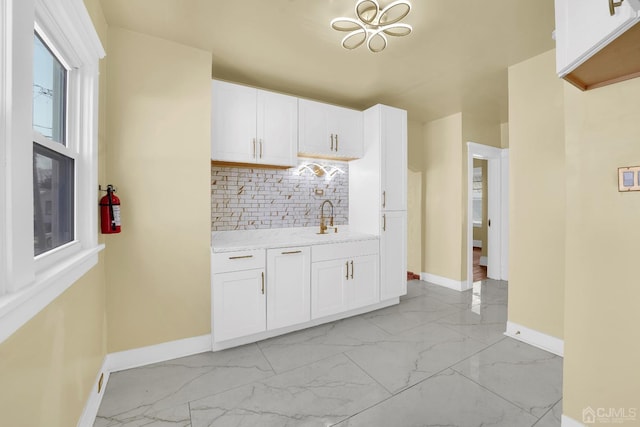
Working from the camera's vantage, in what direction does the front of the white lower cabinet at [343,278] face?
facing the viewer and to the right of the viewer

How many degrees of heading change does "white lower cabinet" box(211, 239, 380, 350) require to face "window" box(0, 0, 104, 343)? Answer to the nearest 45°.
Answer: approximately 90° to its right

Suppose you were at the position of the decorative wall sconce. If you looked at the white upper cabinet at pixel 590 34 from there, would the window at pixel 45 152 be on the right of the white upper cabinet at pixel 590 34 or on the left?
right

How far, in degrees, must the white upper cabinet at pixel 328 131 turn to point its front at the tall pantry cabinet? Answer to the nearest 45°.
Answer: approximately 45° to its left

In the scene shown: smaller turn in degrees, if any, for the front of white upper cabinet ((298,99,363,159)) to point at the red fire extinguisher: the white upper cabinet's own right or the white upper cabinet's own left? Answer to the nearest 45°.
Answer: approximately 90° to the white upper cabinet's own right

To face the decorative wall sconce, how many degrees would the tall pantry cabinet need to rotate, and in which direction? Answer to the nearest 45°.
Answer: approximately 135° to its right

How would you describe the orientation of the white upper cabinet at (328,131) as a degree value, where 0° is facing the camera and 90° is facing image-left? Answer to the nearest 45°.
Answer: approximately 315°

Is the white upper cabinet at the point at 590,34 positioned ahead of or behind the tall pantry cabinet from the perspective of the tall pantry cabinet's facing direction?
ahead
